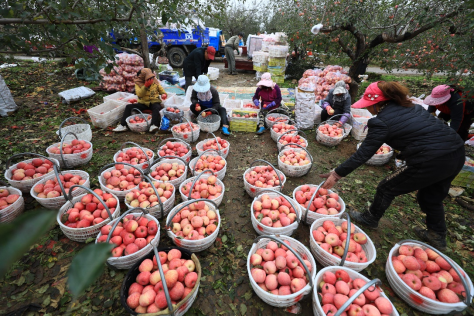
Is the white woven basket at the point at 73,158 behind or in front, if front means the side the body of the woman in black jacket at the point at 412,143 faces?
in front

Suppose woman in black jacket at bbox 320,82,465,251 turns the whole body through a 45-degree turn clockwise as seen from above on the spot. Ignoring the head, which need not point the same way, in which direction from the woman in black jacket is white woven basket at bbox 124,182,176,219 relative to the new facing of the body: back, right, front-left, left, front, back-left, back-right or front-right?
left

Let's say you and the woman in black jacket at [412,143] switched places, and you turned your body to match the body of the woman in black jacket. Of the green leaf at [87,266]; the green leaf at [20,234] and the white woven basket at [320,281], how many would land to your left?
3

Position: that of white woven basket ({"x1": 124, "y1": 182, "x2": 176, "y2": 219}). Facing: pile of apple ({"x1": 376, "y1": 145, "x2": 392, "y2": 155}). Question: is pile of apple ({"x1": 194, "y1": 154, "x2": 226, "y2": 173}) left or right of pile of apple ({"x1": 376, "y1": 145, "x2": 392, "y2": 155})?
left

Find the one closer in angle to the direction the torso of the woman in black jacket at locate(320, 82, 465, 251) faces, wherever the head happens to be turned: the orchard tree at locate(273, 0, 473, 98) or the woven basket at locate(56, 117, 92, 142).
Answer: the woven basket

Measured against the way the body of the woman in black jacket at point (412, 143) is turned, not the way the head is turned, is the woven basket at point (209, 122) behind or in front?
in front

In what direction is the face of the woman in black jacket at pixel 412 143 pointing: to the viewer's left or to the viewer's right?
to the viewer's left

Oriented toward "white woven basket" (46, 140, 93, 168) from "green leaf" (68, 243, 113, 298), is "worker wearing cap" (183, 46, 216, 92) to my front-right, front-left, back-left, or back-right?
front-right

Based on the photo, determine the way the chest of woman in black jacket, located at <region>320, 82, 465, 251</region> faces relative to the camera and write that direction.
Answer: to the viewer's left

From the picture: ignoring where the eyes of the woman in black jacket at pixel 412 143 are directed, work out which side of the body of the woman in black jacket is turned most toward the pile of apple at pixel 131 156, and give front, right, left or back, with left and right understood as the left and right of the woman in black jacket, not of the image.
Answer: front

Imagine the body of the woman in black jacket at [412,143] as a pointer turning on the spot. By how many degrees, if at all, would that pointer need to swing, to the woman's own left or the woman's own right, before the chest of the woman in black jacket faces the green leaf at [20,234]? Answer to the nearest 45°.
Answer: approximately 90° to the woman's own left

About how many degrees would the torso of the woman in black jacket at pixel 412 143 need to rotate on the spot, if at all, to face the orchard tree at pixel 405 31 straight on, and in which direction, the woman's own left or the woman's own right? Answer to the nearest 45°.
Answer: approximately 90° to the woman's own right

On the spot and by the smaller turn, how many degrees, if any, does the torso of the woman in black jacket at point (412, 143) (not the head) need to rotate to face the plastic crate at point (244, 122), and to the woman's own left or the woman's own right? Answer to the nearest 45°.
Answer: approximately 45° to the woman's own right

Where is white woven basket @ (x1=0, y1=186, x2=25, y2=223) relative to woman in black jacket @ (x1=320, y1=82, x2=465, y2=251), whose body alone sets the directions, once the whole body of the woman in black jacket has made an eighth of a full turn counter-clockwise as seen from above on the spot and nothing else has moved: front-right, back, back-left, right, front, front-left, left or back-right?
front

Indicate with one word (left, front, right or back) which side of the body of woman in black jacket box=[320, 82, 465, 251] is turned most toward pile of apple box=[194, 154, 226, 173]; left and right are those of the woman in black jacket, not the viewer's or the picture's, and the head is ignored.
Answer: front
